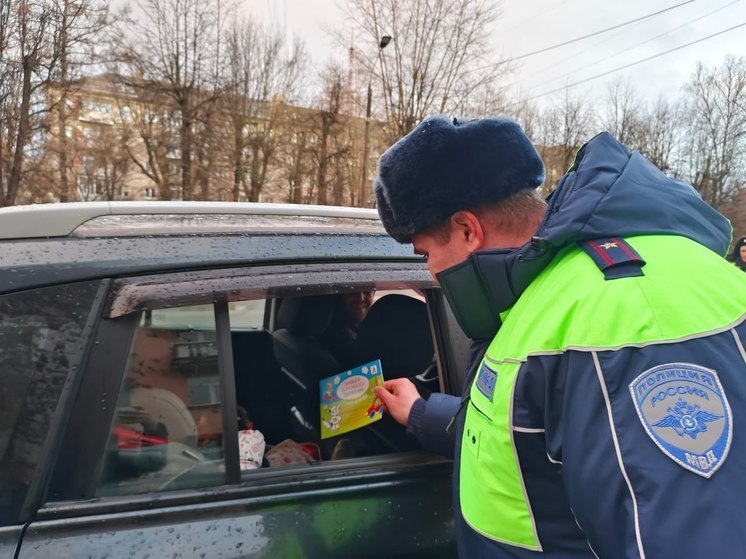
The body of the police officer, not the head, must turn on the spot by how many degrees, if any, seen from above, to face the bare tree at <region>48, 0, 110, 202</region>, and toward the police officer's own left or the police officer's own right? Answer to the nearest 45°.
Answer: approximately 45° to the police officer's own right

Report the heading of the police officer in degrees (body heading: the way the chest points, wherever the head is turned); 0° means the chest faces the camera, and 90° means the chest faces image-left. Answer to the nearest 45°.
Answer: approximately 90°

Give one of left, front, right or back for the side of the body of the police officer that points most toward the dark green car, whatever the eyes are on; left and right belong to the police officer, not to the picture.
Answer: front

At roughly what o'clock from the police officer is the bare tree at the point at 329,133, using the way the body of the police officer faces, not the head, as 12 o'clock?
The bare tree is roughly at 2 o'clock from the police officer.

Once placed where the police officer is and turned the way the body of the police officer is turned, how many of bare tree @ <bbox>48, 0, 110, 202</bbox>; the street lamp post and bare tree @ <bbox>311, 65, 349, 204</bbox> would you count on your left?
0

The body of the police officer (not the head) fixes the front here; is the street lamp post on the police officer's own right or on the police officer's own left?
on the police officer's own right

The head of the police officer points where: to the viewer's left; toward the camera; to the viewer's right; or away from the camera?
to the viewer's left

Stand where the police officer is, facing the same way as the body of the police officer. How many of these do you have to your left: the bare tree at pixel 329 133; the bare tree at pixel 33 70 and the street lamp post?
0

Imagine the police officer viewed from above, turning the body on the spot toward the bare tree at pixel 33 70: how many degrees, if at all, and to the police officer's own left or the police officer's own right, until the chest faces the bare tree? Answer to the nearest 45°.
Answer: approximately 45° to the police officer's own right

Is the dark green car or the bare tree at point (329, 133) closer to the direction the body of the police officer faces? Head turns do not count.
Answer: the dark green car

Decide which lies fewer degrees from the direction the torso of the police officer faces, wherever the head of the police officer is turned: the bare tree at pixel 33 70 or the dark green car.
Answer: the dark green car

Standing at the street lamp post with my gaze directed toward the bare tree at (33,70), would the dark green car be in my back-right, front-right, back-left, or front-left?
front-left
